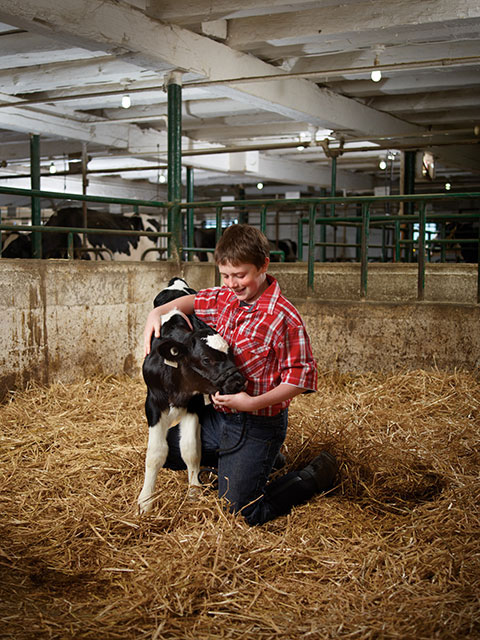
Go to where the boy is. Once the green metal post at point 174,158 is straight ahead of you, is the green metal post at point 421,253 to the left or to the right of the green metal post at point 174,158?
right

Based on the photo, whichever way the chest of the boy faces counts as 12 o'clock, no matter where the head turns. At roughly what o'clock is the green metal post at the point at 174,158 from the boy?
The green metal post is roughly at 4 o'clock from the boy.

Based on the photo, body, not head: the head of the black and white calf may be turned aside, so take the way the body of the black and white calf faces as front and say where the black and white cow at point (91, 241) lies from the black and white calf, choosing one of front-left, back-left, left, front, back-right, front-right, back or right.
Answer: back

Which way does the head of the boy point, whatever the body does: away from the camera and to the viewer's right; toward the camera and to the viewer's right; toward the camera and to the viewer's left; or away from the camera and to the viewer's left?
toward the camera and to the viewer's left

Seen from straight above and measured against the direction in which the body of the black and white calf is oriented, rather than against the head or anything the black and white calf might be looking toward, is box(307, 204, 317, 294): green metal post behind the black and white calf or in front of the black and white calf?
behind

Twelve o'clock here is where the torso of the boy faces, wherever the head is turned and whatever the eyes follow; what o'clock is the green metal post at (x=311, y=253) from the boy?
The green metal post is roughly at 5 o'clock from the boy.

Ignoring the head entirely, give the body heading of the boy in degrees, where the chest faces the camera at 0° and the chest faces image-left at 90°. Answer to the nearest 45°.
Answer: approximately 45°

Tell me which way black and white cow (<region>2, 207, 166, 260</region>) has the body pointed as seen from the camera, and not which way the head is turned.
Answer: to the viewer's left

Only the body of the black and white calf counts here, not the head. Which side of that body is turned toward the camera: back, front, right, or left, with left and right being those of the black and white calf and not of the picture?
front

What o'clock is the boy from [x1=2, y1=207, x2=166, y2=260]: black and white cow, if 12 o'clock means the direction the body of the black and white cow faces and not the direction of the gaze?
The boy is roughly at 9 o'clock from the black and white cow.

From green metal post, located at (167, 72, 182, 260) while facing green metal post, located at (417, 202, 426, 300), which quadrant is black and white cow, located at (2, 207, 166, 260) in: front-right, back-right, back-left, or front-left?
back-left

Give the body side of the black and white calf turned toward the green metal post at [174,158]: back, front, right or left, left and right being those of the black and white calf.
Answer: back
